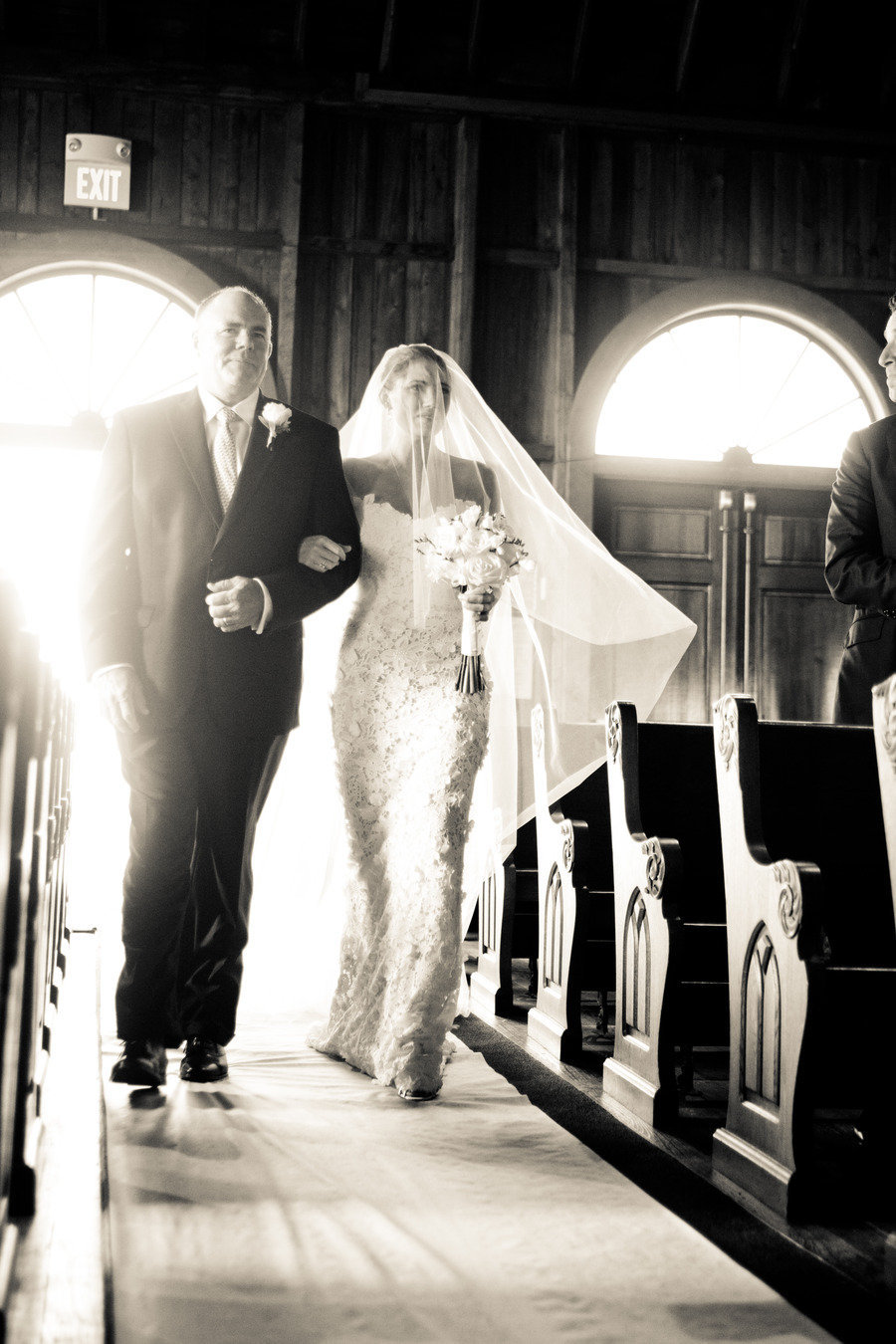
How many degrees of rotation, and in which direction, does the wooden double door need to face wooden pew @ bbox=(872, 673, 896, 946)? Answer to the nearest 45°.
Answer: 0° — it already faces it

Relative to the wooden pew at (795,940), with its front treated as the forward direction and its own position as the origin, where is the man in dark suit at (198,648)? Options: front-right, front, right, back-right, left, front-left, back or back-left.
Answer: back-right

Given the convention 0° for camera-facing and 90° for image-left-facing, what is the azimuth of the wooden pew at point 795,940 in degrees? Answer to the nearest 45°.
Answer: approximately 315°

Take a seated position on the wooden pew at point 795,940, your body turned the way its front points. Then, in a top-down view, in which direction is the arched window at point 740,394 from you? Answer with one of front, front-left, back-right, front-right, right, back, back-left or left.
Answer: back-left

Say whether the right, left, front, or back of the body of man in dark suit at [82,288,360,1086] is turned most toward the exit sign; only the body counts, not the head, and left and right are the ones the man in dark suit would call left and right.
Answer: back

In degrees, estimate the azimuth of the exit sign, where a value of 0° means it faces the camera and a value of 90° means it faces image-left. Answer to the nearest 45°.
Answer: approximately 0°

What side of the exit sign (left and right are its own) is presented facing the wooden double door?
left
